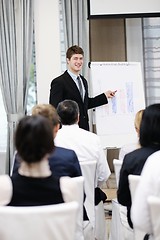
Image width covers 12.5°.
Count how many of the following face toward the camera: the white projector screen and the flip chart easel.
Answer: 2

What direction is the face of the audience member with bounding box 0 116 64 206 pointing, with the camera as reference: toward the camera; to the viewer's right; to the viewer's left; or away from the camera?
away from the camera

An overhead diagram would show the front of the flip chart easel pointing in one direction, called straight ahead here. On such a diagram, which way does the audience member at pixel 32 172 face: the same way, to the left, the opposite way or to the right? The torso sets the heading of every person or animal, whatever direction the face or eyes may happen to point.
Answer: the opposite way

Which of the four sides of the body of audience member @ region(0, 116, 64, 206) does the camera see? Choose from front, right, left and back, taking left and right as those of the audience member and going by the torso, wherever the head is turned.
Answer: back

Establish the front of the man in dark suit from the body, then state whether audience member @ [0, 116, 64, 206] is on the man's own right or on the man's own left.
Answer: on the man's own right

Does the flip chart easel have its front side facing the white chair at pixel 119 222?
yes

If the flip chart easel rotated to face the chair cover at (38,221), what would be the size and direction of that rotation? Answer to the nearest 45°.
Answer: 0° — it already faces it

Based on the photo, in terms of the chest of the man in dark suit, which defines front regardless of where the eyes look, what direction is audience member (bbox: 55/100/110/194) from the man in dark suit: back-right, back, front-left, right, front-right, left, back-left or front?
front-right

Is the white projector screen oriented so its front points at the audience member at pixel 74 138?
yes

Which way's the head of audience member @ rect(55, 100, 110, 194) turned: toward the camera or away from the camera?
away from the camera
